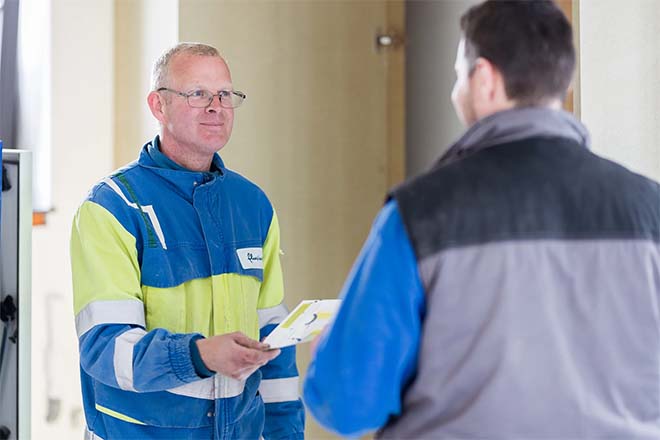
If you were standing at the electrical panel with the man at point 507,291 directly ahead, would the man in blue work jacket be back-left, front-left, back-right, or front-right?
front-left

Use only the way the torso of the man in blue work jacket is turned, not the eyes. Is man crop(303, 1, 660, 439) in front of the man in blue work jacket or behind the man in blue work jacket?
in front

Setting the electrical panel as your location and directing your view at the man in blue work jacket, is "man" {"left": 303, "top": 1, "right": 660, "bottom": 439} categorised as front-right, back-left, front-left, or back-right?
front-right

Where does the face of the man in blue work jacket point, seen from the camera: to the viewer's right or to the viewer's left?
to the viewer's right

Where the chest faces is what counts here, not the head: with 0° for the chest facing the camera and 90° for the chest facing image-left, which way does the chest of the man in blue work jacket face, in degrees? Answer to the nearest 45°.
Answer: approximately 315°

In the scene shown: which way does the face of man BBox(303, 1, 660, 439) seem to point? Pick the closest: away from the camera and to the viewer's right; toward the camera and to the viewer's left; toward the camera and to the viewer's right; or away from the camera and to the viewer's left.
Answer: away from the camera and to the viewer's left
